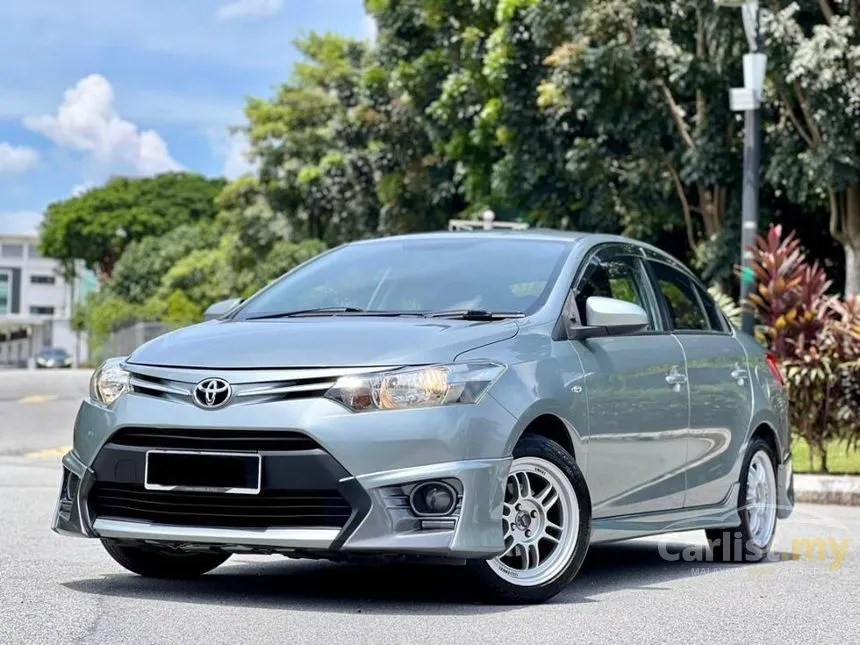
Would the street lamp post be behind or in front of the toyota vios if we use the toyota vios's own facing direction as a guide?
behind

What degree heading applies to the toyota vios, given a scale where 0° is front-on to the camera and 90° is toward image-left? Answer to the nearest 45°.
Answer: approximately 45°
